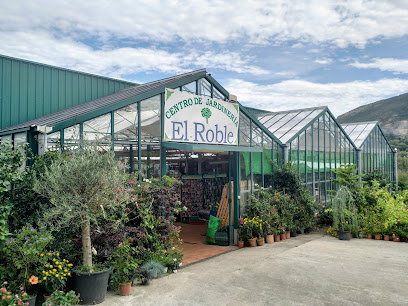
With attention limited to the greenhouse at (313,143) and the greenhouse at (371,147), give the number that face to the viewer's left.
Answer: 0

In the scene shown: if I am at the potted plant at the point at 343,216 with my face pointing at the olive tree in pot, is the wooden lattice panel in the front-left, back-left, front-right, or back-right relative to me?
front-right

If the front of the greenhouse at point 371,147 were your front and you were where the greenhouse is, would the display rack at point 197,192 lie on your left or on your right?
on your right

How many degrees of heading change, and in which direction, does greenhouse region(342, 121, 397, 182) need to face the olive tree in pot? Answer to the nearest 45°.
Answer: approximately 45° to its right

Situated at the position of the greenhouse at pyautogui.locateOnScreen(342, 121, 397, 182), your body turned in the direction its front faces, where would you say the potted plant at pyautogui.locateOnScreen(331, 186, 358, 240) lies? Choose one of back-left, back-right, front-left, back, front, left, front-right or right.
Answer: front-right

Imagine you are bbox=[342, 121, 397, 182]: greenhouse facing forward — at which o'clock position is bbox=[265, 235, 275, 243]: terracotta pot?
The terracotta pot is roughly at 2 o'clock from the greenhouse.
